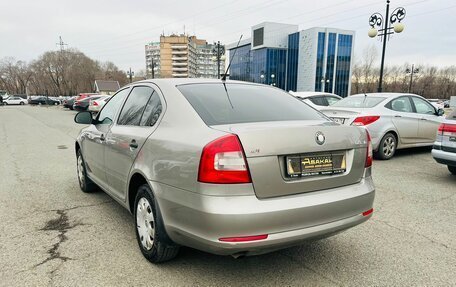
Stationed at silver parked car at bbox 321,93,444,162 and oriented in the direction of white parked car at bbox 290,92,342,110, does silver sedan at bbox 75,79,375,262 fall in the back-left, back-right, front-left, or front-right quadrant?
back-left

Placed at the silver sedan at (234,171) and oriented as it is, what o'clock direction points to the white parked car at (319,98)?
The white parked car is roughly at 2 o'clock from the silver sedan.

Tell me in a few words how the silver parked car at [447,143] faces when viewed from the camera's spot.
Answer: facing away from the viewer and to the right of the viewer

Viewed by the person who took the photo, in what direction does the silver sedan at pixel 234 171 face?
facing away from the viewer and to the left of the viewer

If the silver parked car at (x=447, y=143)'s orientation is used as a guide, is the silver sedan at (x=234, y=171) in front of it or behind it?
behind

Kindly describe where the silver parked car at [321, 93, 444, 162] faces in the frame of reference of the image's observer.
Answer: facing away from the viewer and to the right of the viewer

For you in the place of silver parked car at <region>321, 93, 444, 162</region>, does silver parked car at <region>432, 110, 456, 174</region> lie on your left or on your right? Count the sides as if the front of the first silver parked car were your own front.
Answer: on your right

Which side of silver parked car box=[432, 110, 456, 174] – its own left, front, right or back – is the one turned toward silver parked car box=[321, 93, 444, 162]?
left
